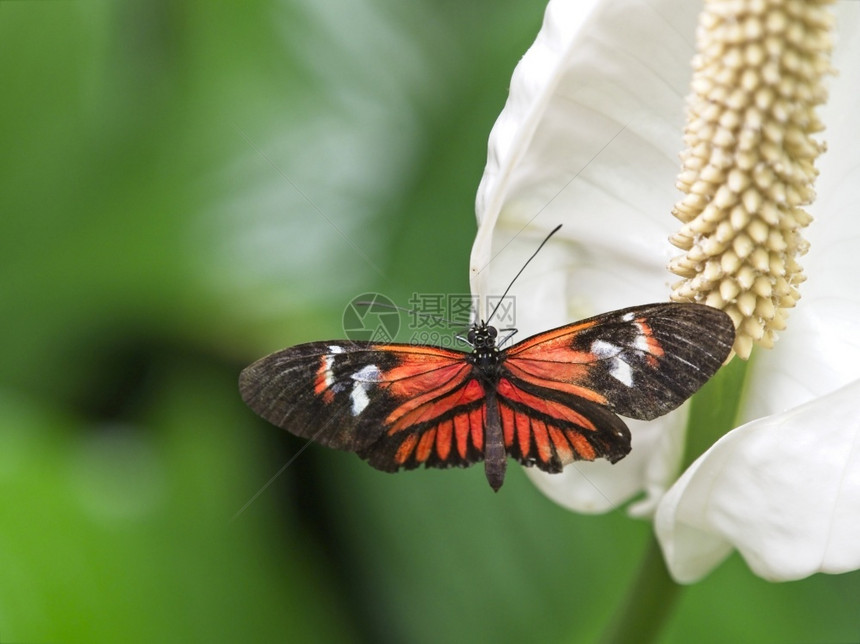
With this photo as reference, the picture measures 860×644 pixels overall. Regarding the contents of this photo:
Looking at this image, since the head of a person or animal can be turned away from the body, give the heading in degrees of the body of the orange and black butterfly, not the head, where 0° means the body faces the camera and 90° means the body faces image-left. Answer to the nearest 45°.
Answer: approximately 180°
